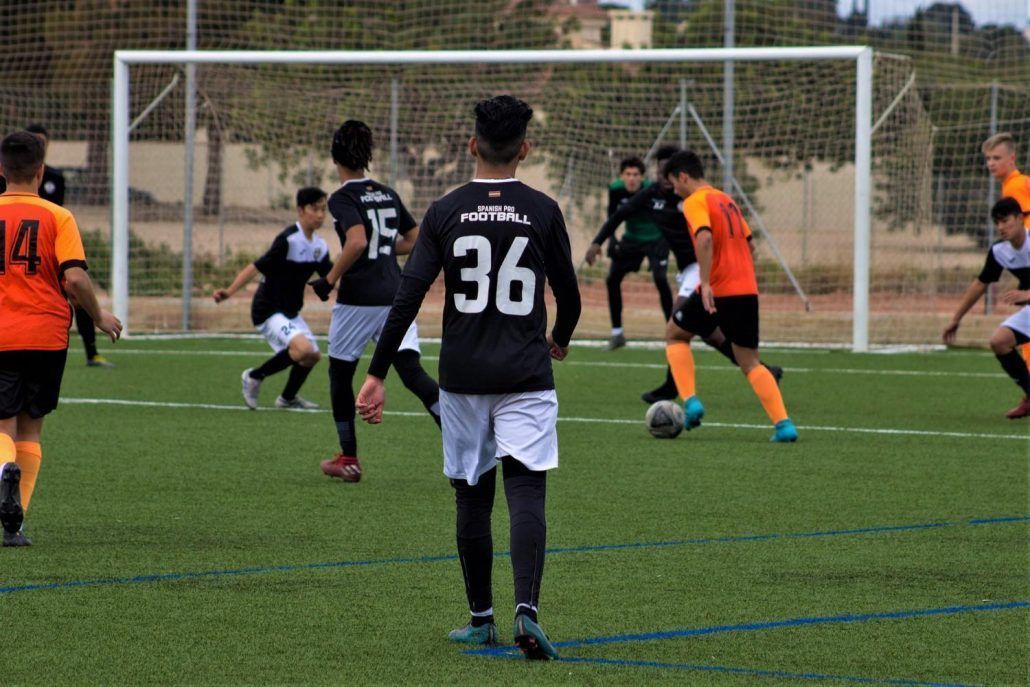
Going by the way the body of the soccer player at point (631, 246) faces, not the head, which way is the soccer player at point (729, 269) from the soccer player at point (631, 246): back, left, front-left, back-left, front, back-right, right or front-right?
front

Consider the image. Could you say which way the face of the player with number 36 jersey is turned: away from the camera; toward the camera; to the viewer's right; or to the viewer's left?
away from the camera

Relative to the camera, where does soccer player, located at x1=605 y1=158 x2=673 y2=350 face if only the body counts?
toward the camera

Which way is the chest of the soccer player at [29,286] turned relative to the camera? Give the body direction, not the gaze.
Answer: away from the camera

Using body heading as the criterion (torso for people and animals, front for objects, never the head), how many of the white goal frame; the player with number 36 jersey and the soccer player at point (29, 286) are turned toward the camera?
1

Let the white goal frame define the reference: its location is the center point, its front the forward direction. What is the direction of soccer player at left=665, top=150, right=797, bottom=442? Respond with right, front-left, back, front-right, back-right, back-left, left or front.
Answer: front

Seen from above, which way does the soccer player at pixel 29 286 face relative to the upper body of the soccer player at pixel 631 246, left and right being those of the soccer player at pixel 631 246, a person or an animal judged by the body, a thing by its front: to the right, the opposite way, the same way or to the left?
the opposite way

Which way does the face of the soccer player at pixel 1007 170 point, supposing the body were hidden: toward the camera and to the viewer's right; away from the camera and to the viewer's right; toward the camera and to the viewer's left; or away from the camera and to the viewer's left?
toward the camera and to the viewer's left

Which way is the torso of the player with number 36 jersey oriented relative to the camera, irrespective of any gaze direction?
away from the camera

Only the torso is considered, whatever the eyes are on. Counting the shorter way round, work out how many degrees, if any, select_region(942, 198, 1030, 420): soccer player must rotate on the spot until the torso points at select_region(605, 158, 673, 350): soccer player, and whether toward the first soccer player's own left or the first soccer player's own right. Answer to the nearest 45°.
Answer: approximately 90° to the first soccer player's own right

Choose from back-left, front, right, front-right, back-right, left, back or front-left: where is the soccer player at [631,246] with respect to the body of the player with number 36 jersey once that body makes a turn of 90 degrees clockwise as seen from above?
left

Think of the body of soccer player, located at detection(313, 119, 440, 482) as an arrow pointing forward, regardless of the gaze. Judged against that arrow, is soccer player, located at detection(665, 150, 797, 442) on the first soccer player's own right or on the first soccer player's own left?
on the first soccer player's own right

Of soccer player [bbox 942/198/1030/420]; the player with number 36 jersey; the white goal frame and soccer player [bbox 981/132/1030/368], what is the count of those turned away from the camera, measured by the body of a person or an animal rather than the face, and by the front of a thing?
1

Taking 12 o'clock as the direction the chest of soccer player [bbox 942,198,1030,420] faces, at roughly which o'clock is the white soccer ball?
The white soccer ball is roughly at 12 o'clock from the soccer player.

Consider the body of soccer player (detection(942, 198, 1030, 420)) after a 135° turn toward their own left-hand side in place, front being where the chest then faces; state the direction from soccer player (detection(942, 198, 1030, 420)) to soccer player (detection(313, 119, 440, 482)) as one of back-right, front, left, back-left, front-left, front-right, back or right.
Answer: back-right

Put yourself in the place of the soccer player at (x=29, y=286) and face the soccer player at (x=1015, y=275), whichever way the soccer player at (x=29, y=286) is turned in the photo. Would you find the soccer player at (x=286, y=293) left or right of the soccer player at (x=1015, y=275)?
left

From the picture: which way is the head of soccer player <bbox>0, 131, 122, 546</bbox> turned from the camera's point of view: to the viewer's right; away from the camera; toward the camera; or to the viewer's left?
away from the camera

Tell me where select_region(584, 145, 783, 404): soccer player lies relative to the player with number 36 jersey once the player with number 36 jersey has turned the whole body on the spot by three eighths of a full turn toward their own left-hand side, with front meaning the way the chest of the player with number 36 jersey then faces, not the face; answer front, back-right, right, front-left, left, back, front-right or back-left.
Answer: back-right

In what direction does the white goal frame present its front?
toward the camera

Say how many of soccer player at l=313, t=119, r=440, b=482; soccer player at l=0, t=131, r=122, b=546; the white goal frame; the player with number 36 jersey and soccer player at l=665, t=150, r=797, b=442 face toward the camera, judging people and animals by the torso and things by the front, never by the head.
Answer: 1
